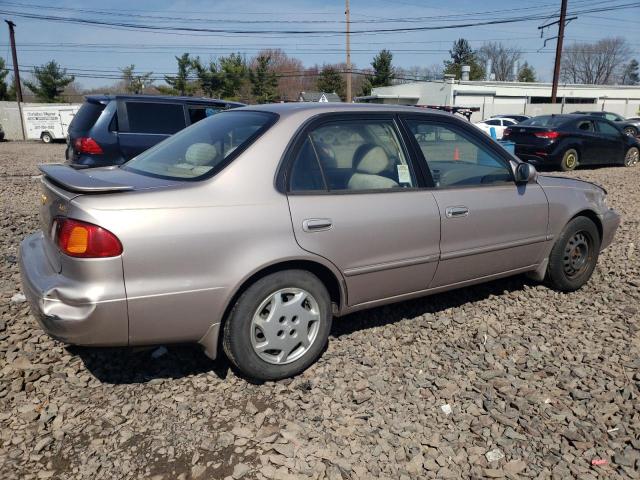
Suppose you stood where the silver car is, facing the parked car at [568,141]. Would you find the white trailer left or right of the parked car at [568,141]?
left

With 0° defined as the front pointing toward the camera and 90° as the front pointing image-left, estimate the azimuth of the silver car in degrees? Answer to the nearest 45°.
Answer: approximately 225°

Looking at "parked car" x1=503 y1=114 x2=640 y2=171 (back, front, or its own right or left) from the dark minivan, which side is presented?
back

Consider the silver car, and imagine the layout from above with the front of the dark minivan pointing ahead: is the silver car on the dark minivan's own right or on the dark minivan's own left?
on the dark minivan's own right

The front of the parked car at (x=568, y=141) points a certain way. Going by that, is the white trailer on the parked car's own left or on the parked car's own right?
on the parked car's own left

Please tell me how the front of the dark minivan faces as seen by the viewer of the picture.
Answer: facing away from the viewer and to the right of the viewer
